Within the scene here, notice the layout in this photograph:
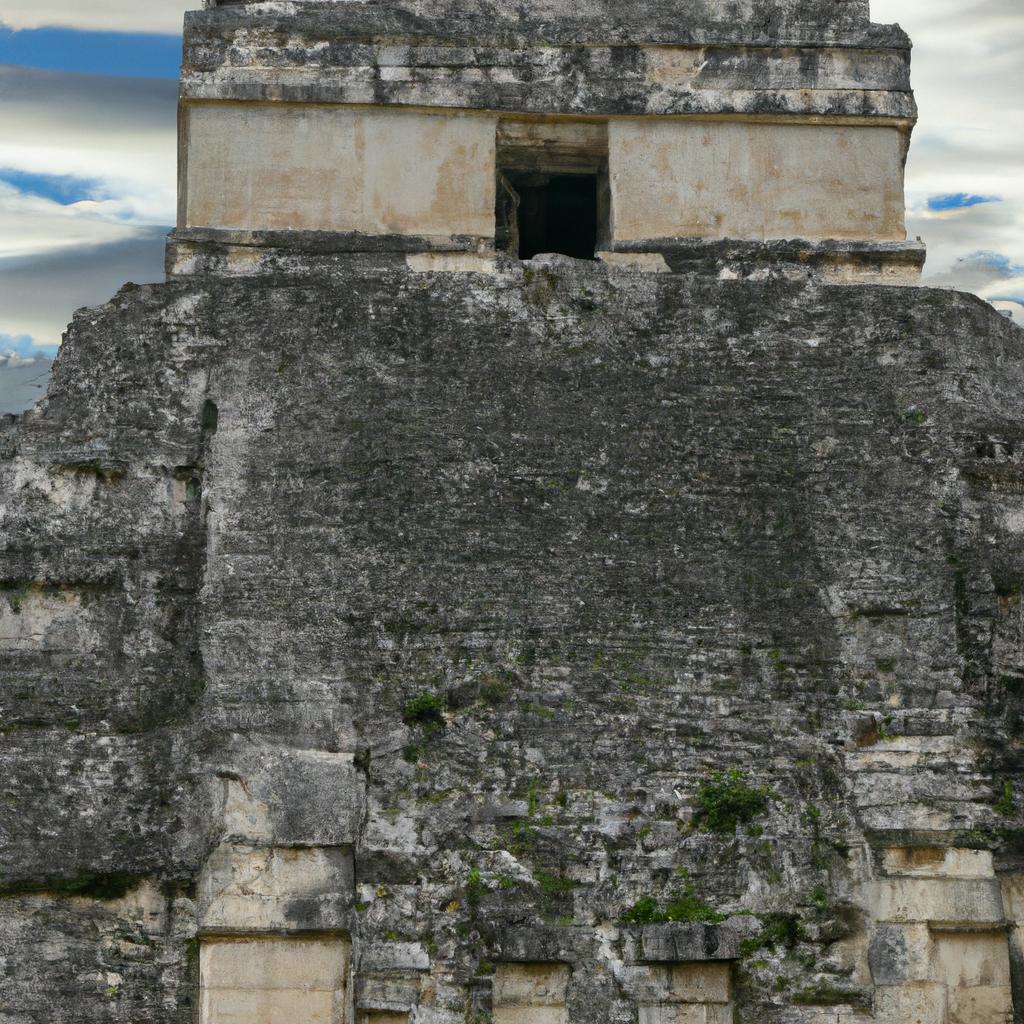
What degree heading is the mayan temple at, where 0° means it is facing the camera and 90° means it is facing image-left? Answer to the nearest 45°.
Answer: approximately 0°
